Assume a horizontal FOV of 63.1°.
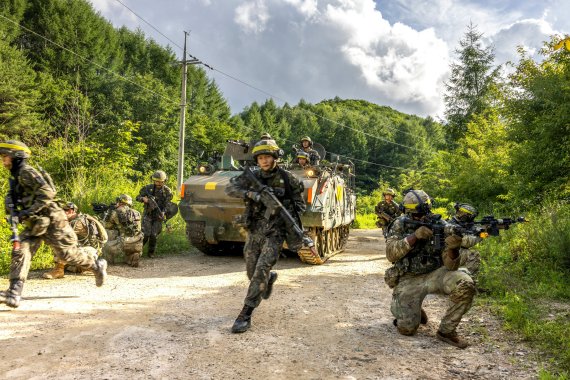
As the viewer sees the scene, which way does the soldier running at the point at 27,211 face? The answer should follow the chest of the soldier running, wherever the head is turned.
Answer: to the viewer's left

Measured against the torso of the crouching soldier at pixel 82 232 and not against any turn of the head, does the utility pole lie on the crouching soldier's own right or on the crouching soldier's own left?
on the crouching soldier's own right

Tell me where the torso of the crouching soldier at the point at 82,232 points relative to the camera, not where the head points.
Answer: to the viewer's left

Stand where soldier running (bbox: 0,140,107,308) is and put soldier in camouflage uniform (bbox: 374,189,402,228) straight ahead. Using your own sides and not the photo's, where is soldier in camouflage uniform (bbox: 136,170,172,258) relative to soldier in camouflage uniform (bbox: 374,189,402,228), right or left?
left

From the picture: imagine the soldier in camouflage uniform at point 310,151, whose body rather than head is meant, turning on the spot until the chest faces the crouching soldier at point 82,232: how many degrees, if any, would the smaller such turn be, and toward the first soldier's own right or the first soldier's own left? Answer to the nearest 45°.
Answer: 0° — they already face them

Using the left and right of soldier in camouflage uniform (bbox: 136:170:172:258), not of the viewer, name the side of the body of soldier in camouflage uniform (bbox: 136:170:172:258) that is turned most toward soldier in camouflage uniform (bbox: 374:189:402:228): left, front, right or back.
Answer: left

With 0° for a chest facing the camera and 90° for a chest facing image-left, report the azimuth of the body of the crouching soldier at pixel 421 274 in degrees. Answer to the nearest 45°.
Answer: approximately 315°

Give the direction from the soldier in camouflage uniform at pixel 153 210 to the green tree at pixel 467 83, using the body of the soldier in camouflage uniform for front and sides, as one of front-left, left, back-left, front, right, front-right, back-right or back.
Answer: back-left
